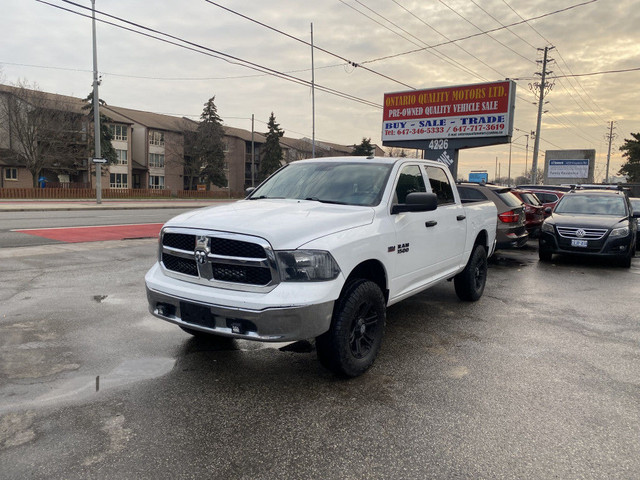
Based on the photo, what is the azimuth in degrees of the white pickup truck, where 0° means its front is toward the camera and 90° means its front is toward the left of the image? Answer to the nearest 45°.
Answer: approximately 45°

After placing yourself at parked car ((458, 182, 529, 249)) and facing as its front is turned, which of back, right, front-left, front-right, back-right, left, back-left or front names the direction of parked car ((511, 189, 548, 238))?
front-right

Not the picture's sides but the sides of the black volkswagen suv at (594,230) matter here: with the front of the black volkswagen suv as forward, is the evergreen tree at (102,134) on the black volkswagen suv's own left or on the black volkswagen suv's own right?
on the black volkswagen suv's own right

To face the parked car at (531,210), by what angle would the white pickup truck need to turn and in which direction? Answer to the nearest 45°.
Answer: approximately 180°

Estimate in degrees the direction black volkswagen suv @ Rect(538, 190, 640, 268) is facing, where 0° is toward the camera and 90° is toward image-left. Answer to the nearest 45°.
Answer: approximately 0°

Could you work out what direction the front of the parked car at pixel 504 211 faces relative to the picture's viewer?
facing away from the viewer and to the left of the viewer

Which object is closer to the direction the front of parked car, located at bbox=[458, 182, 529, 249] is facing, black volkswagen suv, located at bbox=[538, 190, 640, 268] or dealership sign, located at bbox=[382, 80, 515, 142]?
the dealership sign

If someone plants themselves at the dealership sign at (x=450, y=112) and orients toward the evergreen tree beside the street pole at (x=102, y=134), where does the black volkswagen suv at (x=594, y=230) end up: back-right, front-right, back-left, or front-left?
back-left

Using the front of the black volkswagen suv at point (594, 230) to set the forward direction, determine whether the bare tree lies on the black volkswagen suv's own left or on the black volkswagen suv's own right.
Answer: on the black volkswagen suv's own right

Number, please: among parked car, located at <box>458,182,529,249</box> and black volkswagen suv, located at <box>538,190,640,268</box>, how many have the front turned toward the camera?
1

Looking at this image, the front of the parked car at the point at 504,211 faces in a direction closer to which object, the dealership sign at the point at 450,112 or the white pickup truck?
the dealership sign

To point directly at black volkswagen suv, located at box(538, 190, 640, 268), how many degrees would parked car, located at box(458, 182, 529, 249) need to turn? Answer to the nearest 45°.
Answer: approximately 135° to its right
